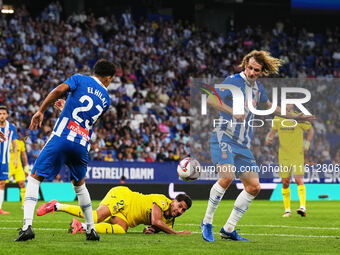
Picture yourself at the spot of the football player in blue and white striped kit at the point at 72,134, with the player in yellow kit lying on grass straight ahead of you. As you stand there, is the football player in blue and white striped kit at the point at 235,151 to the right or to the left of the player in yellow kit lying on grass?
right

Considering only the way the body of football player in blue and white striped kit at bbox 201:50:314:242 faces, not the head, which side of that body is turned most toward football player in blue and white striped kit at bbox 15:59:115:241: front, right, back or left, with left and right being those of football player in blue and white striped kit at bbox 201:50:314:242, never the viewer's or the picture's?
right

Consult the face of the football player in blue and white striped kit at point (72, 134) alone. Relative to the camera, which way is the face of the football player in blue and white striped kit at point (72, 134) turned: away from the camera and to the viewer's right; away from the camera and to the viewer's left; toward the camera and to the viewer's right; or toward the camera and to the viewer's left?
away from the camera and to the viewer's right
